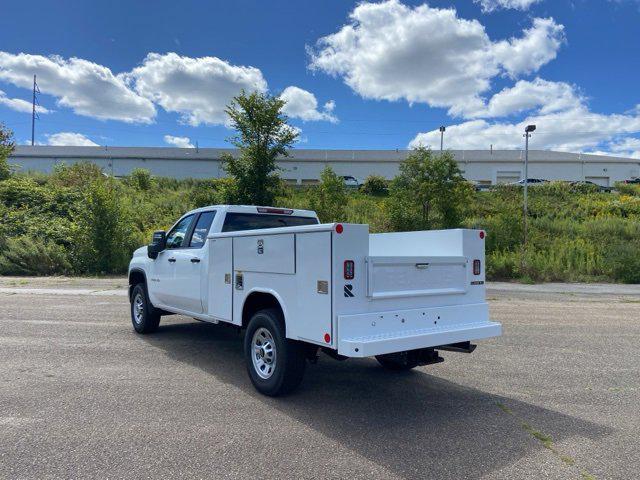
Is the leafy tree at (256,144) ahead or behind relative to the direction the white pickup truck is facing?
ahead

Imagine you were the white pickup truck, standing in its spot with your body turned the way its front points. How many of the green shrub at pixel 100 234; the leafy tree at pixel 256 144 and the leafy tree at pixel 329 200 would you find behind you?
0

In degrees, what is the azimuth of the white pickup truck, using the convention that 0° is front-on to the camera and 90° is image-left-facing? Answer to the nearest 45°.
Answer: approximately 135°

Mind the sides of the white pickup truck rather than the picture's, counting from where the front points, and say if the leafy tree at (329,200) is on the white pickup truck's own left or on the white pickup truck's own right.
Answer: on the white pickup truck's own right

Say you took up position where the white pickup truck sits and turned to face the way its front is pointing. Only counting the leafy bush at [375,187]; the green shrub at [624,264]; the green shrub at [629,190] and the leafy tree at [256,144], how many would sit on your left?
0

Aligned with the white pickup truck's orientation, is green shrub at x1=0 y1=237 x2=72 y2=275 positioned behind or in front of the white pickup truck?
in front

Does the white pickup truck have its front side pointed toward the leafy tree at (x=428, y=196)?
no

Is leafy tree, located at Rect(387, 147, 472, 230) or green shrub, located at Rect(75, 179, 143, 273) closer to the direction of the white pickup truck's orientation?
the green shrub

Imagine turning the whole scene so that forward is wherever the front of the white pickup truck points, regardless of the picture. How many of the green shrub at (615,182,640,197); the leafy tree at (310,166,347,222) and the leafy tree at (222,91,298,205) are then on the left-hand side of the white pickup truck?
0

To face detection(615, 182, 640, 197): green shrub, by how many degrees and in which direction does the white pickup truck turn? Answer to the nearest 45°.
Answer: approximately 90° to its right

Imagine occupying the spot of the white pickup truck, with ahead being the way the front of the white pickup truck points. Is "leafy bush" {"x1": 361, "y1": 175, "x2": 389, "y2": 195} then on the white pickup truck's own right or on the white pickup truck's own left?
on the white pickup truck's own right

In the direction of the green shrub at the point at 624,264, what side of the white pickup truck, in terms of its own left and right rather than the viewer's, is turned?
right

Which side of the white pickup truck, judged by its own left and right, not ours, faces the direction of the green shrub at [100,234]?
front
